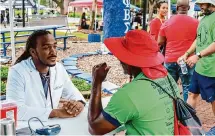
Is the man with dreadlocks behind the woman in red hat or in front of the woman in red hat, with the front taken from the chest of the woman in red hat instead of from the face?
in front

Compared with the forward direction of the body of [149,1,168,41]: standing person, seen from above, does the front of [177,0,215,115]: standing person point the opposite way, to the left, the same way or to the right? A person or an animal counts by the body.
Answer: to the right

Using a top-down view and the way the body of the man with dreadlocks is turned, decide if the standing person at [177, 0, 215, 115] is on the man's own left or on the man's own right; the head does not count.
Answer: on the man's own left

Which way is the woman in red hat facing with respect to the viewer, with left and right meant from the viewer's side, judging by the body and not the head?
facing away from the viewer and to the left of the viewer

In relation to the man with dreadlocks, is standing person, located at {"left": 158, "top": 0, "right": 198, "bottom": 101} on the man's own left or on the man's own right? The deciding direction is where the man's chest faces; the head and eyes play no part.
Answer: on the man's own left

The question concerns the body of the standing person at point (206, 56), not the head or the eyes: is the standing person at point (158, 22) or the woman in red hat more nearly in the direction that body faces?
the woman in red hat

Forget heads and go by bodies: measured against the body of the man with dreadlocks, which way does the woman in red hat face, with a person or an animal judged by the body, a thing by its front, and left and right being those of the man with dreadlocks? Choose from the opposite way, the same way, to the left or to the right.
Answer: the opposite way

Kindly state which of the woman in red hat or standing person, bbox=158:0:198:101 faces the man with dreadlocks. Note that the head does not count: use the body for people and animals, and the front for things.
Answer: the woman in red hat
